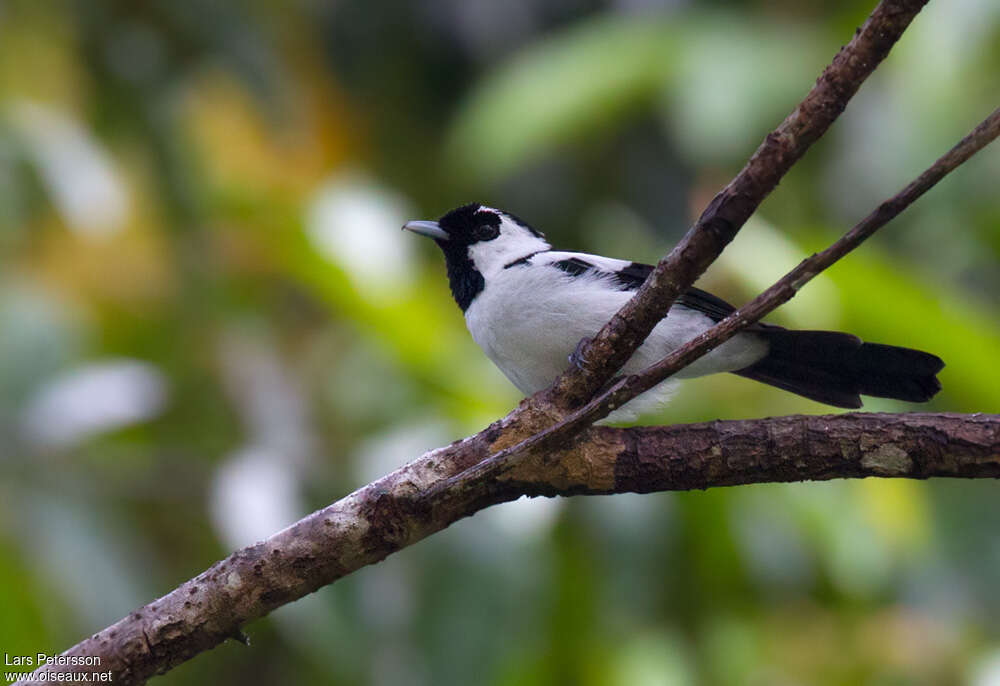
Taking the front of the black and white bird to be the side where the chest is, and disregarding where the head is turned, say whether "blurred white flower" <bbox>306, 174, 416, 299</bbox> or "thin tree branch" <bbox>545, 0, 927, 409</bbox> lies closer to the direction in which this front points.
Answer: the blurred white flower

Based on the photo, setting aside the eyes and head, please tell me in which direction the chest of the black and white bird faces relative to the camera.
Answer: to the viewer's left
